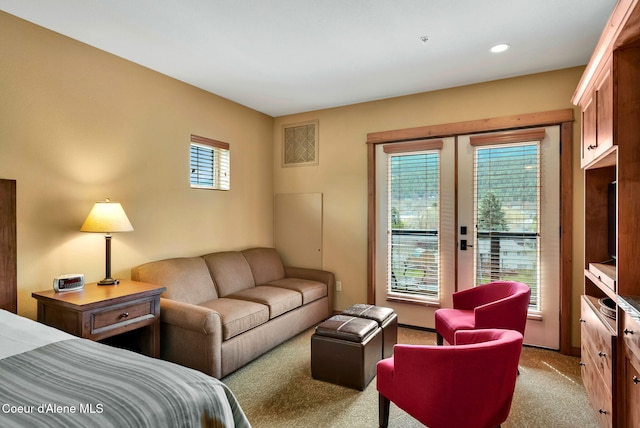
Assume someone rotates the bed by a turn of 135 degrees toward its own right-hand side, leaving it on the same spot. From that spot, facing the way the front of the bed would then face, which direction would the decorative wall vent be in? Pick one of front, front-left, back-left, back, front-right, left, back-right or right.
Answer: back-right

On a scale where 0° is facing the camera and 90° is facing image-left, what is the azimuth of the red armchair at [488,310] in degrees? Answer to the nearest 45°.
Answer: approximately 45°

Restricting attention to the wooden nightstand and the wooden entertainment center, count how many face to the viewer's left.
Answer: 1

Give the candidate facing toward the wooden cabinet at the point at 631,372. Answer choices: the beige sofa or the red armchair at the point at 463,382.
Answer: the beige sofa

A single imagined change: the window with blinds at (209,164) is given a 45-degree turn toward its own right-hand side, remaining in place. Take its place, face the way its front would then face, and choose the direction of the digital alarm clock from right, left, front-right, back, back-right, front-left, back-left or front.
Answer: front-right

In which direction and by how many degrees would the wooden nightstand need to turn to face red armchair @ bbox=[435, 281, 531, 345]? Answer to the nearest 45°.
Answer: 0° — it already faces it

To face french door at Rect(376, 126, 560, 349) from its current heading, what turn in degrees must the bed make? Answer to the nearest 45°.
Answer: approximately 45° to its left

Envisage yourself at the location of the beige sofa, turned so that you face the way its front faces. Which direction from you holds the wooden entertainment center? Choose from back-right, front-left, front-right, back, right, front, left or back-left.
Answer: front

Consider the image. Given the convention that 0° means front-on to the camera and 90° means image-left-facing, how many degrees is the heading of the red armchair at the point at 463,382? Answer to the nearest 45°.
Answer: approximately 135°

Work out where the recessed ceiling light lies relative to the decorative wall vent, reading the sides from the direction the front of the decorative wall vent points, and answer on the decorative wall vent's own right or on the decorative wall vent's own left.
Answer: on the decorative wall vent's own left

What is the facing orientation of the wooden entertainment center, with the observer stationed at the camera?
facing to the left of the viewer

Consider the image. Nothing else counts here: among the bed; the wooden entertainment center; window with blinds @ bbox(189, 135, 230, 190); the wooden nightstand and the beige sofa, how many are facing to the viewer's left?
1

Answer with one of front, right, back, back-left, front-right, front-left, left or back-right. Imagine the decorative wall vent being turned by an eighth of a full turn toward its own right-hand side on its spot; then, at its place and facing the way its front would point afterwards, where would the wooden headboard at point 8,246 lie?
front-left

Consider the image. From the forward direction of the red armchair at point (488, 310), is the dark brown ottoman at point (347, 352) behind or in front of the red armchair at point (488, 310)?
in front

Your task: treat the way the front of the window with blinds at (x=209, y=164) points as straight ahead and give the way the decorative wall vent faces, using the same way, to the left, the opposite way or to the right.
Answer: to the right
